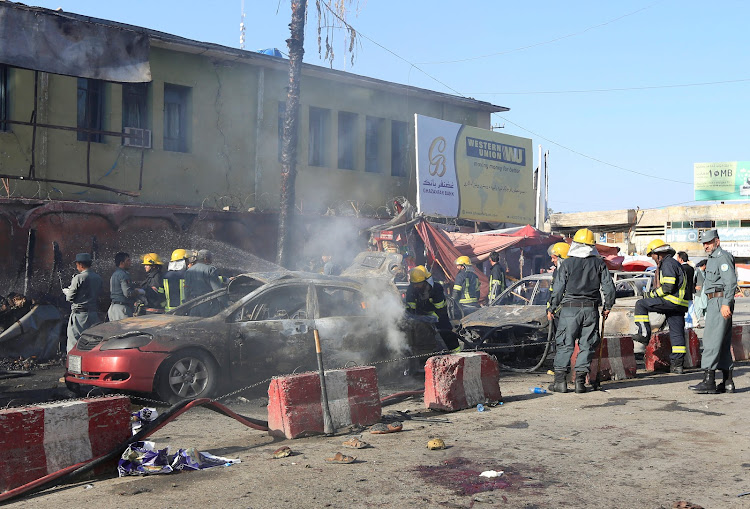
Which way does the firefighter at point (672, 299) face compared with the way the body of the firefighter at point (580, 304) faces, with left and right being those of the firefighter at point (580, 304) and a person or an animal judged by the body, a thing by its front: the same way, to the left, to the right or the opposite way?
to the left

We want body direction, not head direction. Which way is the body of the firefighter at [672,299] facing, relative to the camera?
to the viewer's left

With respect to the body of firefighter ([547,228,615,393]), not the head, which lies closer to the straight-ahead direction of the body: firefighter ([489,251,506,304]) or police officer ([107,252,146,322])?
the firefighter

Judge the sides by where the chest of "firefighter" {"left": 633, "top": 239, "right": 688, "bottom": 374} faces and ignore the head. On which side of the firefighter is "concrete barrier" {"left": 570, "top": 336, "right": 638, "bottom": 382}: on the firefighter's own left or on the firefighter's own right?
on the firefighter's own left

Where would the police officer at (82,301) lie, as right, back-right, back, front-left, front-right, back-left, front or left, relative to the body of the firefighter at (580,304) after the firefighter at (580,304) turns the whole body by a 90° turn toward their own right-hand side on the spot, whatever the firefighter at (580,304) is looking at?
back

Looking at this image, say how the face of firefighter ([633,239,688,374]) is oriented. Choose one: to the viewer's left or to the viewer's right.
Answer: to the viewer's left

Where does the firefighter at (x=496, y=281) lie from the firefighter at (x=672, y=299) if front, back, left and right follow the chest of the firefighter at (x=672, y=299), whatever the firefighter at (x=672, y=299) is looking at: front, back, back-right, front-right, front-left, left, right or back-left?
front-right

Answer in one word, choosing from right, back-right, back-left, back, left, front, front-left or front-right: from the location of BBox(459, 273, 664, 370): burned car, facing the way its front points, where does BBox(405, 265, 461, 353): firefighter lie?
front

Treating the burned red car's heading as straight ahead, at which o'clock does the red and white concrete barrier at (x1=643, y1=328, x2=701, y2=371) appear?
The red and white concrete barrier is roughly at 7 o'clock from the burned red car.

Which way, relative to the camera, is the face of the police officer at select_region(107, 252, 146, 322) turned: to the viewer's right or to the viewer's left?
to the viewer's right

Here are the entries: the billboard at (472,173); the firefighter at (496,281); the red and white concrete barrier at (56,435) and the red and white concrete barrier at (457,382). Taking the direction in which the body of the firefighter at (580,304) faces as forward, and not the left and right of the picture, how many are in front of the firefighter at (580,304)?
2

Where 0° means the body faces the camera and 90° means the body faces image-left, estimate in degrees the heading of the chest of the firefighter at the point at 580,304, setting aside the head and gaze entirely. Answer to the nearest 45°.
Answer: approximately 180°

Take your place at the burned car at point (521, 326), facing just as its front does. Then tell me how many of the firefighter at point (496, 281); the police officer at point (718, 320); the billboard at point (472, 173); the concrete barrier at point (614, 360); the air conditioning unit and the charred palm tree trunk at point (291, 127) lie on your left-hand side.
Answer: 2

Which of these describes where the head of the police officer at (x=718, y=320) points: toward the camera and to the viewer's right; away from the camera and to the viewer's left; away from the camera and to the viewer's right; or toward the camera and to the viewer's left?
toward the camera and to the viewer's left
